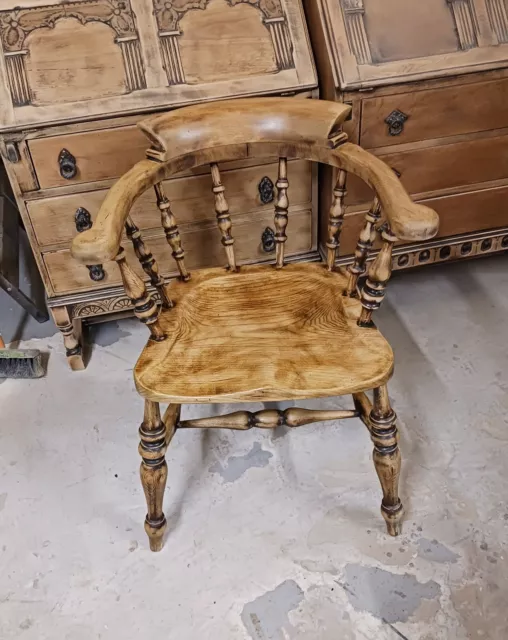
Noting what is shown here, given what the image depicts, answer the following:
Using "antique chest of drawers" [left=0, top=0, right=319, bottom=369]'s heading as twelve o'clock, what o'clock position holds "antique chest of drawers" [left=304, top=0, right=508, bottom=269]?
"antique chest of drawers" [left=304, top=0, right=508, bottom=269] is roughly at 9 o'clock from "antique chest of drawers" [left=0, top=0, right=319, bottom=369].

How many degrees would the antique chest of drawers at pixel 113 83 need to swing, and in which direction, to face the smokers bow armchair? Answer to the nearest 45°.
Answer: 0° — it already faces it

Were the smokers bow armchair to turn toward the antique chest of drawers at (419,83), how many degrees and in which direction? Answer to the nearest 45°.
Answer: approximately 135° to its left

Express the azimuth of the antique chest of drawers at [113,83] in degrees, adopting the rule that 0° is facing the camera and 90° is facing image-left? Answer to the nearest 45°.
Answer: approximately 0°

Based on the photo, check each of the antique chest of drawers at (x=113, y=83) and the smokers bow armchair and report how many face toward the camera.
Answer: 2

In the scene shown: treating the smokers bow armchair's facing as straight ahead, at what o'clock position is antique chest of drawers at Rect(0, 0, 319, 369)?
The antique chest of drawers is roughly at 5 o'clock from the smokers bow armchair.

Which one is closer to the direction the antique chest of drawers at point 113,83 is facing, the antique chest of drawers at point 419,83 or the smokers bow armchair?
the smokers bow armchair
